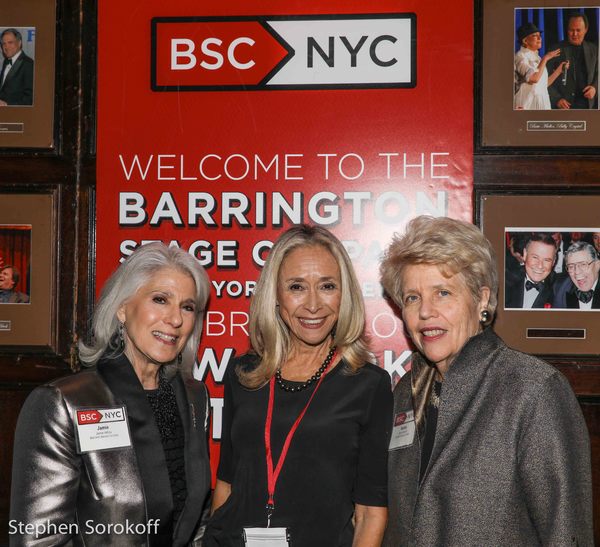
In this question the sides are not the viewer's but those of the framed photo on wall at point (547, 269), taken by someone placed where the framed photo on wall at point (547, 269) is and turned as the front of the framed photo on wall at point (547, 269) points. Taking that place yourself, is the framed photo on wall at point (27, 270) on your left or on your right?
on your right

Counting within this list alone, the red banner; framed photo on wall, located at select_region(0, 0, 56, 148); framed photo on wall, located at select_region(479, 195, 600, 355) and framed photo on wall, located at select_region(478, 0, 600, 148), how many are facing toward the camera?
4

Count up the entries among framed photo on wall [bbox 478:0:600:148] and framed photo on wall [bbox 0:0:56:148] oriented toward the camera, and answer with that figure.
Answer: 2

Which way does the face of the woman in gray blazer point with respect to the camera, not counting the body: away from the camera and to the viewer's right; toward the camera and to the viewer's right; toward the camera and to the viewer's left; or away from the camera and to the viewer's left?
toward the camera and to the viewer's left

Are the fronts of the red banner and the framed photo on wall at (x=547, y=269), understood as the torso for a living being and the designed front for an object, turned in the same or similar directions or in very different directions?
same or similar directions

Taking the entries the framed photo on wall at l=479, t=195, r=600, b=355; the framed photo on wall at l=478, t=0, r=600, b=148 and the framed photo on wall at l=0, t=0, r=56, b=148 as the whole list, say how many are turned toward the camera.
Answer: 3

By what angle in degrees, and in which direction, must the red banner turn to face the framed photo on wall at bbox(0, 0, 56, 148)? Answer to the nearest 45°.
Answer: approximately 90° to its right

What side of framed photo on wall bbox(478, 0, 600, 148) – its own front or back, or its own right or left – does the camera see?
front

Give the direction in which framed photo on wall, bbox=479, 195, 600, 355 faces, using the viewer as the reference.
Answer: facing the viewer

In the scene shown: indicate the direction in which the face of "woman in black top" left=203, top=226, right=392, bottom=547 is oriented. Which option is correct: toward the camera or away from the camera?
toward the camera

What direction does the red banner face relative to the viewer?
toward the camera

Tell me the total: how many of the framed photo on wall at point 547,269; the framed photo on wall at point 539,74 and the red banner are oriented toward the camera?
3

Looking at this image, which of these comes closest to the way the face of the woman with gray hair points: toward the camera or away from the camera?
toward the camera

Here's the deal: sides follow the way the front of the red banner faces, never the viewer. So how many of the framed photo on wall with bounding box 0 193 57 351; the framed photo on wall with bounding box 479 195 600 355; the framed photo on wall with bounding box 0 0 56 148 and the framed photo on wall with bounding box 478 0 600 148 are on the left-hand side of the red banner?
2

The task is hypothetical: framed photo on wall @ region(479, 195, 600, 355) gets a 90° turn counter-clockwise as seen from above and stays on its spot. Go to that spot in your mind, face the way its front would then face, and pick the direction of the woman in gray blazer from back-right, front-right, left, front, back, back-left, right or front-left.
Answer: right

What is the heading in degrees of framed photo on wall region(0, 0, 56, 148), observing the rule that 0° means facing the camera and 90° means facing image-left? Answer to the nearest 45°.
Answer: approximately 0°
